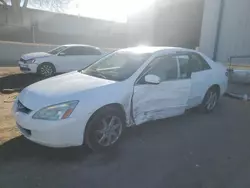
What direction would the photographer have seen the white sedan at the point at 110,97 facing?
facing the viewer and to the left of the viewer

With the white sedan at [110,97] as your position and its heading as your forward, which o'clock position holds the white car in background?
The white car in background is roughly at 4 o'clock from the white sedan.
